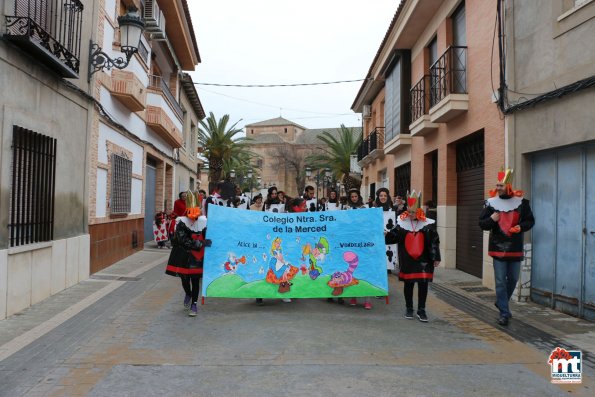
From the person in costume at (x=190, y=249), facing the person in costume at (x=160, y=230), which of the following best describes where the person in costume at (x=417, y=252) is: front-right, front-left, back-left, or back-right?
back-right

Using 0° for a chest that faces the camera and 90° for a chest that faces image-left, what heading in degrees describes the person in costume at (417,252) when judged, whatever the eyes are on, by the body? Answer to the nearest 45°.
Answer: approximately 0°

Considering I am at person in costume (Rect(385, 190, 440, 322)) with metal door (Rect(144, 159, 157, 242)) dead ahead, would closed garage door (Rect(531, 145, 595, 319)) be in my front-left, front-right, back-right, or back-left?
back-right

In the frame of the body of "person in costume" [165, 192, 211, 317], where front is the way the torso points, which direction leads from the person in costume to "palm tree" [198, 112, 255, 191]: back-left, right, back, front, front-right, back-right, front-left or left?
back-left
